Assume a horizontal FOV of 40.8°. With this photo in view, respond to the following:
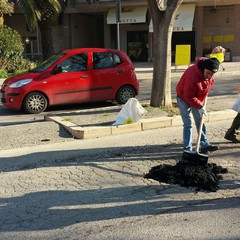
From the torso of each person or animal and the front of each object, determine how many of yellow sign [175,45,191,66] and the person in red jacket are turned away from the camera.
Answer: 0

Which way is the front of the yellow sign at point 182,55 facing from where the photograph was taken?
facing the viewer

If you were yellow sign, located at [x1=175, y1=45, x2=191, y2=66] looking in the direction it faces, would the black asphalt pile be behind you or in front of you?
in front

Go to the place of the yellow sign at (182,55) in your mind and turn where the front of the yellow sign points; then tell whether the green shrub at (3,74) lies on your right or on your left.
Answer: on your right

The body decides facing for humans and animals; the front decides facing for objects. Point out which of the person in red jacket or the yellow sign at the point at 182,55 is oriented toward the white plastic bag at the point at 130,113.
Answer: the yellow sign

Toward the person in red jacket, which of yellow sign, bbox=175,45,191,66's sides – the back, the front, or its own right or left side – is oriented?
front

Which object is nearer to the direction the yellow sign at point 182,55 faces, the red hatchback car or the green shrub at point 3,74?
the red hatchback car

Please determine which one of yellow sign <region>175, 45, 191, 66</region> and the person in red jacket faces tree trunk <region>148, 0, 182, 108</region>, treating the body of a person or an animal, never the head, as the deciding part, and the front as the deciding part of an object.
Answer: the yellow sign
